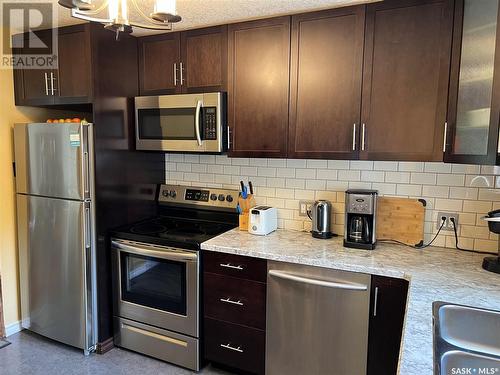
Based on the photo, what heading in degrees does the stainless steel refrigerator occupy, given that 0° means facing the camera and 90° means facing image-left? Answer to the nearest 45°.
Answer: approximately 45°

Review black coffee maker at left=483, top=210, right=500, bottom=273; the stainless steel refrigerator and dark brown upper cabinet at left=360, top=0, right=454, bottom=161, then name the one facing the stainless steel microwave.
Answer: the black coffee maker

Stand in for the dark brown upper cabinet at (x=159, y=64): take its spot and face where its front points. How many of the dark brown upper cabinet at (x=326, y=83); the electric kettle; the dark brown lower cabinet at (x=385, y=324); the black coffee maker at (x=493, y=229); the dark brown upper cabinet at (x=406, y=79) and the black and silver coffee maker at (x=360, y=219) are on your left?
6

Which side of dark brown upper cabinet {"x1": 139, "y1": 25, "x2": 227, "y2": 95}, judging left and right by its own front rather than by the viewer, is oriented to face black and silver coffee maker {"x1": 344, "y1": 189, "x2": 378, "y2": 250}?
left

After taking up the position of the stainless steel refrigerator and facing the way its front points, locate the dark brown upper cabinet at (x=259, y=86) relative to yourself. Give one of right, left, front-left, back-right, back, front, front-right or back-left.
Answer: left

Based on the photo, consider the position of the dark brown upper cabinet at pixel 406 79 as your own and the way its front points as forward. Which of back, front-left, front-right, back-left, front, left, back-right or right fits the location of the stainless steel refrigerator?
right

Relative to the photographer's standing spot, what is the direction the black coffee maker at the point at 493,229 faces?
facing to the left of the viewer

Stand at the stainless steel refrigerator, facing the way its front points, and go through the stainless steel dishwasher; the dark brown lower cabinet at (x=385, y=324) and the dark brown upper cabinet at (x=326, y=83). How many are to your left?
3

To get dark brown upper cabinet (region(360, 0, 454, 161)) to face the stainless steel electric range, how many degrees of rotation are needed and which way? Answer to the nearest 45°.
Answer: approximately 90° to its right

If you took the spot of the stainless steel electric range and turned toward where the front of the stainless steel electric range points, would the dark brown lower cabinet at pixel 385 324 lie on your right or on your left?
on your left

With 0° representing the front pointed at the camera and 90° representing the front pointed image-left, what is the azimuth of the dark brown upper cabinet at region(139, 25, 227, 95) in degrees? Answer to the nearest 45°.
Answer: approximately 45°

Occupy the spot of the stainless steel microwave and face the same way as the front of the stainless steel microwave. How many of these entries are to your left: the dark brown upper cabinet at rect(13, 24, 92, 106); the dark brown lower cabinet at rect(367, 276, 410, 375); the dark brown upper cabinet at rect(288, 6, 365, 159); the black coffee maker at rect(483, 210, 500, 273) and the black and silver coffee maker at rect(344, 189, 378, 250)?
4

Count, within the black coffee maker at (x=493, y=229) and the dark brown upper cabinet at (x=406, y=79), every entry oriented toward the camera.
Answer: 1

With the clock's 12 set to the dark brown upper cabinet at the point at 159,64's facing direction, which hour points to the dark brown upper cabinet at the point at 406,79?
the dark brown upper cabinet at the point at 406,79 is roughly at 9 o'clock from the dark brown upper cabinet at the point at 159,64.
